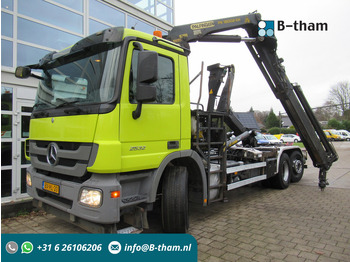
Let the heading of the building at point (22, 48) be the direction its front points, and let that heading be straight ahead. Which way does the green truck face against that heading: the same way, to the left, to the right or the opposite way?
to the right

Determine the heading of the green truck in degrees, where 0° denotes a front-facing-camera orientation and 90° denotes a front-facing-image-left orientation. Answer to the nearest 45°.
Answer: approximately 45°

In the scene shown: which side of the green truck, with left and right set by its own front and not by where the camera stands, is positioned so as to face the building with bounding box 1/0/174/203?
right

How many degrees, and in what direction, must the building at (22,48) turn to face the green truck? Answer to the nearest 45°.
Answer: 0° — it already faces it

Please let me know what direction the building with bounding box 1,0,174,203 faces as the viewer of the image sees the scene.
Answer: facing the viewer and to the right of the viewer

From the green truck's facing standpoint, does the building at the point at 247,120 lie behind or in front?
behind

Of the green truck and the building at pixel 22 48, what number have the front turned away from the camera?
0
